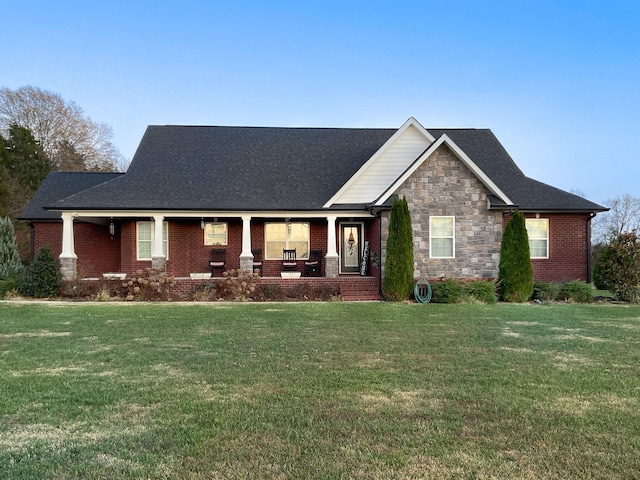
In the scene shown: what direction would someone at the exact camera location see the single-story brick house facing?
facing the viewer

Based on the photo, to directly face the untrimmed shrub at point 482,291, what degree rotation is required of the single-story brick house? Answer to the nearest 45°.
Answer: approximately 45° to its left

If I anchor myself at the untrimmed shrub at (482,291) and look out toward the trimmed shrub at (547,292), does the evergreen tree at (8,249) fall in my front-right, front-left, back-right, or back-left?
back-left

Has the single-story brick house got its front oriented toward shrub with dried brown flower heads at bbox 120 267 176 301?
no

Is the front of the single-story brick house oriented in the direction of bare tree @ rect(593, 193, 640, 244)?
no

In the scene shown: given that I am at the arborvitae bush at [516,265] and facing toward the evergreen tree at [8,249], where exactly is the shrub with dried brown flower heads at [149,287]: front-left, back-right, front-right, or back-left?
front-left

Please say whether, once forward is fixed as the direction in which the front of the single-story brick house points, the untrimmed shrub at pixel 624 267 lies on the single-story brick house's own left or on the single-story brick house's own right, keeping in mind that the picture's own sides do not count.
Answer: on the single-story brick house's own left

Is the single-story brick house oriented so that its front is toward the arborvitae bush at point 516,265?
no

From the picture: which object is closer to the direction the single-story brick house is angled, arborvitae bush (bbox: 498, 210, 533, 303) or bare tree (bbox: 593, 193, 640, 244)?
the arborvitae bush
